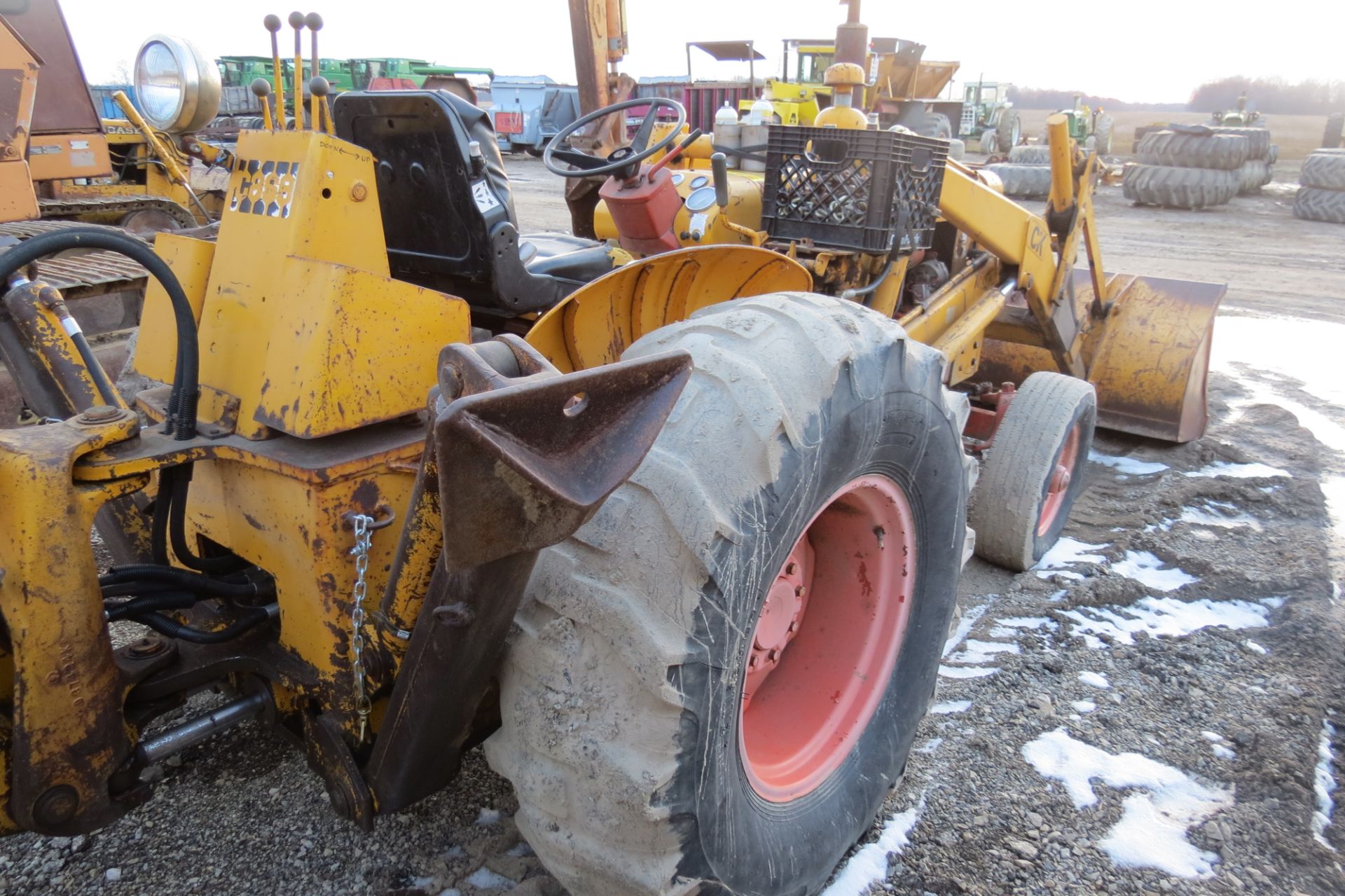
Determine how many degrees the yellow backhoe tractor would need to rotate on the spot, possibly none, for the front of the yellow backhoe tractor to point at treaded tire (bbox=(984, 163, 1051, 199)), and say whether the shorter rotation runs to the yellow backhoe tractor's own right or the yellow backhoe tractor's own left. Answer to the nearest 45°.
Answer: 0° — it already faces it

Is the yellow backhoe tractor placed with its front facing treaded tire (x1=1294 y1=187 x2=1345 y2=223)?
yes

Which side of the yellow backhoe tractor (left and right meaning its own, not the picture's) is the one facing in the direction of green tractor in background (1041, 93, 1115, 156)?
front

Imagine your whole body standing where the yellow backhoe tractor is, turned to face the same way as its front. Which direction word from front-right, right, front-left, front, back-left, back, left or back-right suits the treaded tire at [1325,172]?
front

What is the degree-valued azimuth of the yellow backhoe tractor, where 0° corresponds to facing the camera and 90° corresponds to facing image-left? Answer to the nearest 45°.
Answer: approximately 225°

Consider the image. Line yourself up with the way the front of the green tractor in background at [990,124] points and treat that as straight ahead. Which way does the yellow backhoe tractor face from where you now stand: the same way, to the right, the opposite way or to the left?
the opposite way

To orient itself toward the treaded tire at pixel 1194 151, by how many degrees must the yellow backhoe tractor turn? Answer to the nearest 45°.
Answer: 0° — it already faces it

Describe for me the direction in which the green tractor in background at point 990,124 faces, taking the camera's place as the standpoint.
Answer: facing the viewer and to the left of the viewer
